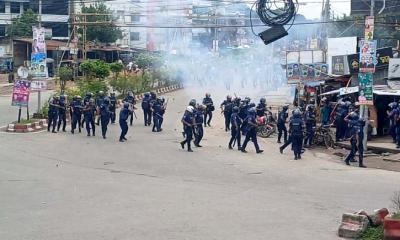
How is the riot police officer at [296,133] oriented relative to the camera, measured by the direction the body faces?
away from the camera

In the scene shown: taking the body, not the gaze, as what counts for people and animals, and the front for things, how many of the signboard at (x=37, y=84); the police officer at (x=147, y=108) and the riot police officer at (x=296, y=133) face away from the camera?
2

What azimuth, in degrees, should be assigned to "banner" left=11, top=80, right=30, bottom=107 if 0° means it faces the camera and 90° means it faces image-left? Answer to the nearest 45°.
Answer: approximately 0°

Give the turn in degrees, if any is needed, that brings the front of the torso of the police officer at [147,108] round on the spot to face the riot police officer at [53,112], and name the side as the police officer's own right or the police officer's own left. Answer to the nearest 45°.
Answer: approximately 135° to the police officer's own left

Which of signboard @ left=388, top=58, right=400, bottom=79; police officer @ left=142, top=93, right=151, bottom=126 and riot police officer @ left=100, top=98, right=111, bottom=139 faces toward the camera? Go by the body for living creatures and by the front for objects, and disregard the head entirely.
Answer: the signboard

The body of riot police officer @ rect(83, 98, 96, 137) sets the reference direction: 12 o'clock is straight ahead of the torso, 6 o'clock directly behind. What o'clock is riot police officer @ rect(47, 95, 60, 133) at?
riot police officer @ rect(47, 95, 60, 133) is roughly at 4 o'clock from riot police officer @ rect(83, 98, 96, 137).

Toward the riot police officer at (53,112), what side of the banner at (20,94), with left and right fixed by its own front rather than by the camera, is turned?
left

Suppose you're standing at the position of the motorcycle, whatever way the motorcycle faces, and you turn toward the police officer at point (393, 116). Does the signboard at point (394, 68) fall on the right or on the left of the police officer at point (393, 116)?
left

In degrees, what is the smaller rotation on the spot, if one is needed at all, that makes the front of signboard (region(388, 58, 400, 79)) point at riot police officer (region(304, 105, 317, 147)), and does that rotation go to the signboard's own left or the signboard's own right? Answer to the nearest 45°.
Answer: approximately 45° to the signboard's own right

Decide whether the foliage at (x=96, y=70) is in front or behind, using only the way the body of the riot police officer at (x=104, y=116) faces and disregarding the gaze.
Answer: in front

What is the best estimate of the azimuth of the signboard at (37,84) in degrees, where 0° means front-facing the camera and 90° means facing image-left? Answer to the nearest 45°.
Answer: approximately 0°

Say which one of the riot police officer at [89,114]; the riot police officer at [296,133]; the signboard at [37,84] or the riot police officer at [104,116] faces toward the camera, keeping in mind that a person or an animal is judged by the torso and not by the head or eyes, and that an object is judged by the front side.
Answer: the signboard

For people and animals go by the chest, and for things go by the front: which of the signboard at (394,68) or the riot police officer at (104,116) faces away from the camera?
the riot police officer

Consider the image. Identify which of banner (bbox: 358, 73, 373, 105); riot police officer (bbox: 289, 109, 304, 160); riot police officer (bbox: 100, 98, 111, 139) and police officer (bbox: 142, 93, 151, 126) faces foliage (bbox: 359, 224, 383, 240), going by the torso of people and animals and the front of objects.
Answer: the banner

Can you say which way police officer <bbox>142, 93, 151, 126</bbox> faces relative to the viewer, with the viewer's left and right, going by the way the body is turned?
facing away from the viewer
